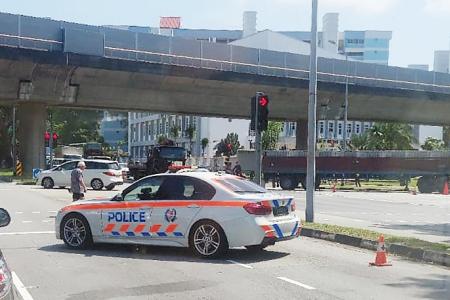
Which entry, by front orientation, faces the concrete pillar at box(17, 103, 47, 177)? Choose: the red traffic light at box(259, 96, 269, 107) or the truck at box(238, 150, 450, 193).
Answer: the truck

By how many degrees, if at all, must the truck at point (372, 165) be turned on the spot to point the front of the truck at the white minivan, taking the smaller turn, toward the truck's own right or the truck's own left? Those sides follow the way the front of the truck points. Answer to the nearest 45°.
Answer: approximately 45° to the truck's own left

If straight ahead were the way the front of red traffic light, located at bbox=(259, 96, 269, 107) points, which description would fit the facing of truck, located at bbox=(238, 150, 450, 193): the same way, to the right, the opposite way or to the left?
to the right

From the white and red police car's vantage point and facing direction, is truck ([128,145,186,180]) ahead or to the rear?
ahead

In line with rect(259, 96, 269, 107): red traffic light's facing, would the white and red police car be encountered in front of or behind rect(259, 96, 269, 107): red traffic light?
in front

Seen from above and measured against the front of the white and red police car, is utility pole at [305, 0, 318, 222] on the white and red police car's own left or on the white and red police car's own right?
on the white and red police car's own right

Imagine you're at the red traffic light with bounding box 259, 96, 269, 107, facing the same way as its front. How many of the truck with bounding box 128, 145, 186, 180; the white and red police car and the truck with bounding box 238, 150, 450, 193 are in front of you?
1

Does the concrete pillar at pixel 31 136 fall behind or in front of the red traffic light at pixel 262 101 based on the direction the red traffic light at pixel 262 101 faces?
behind

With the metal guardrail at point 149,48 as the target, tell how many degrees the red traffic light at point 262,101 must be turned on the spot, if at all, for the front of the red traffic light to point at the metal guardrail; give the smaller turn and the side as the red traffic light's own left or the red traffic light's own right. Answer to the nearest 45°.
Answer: approximately 180°

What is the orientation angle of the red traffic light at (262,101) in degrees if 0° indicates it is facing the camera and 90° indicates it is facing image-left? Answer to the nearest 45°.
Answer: approximately 0°

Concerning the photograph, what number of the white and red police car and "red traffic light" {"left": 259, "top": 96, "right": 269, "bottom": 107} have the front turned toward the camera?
1

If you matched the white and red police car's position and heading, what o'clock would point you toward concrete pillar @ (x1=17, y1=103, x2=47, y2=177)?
The concrete pillar is roughly at 1 o'clock from the white and red police car.

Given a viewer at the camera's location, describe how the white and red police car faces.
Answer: facing away from the viewer and to the left of the viewer
